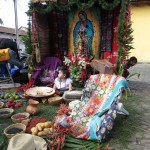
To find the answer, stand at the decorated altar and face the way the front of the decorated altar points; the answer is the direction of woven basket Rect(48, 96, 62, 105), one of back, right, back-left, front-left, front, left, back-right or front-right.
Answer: front

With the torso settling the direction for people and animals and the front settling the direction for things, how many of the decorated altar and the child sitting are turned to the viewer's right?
0

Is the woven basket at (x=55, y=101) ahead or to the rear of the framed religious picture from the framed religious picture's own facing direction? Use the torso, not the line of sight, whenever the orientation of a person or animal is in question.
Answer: ahead

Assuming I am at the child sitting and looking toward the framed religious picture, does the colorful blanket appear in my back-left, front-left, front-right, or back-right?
back-right

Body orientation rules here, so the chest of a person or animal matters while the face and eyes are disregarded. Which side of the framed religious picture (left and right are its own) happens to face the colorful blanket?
front

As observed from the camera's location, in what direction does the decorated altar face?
facing the viewer

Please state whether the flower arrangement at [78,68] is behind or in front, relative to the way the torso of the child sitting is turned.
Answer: behind

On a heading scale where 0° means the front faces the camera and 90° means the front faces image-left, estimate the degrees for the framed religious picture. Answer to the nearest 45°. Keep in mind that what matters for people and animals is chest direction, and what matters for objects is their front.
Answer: approximately 0°

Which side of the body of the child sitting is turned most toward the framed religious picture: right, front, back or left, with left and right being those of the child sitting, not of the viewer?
back

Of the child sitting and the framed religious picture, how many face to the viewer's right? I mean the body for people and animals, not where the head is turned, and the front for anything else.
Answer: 0
